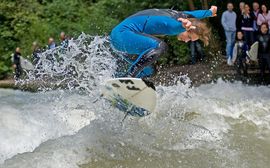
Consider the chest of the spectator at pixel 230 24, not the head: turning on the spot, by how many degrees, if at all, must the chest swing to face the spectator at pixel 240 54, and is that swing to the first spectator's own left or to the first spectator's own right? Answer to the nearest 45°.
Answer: approximately 45° to the first spectator's own left

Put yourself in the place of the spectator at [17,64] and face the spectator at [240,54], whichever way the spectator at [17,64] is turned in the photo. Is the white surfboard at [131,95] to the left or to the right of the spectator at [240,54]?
right

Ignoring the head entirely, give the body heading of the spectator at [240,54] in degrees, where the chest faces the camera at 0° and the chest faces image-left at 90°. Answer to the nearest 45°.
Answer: approximately 0°

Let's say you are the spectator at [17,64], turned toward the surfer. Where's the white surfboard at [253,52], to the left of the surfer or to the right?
left

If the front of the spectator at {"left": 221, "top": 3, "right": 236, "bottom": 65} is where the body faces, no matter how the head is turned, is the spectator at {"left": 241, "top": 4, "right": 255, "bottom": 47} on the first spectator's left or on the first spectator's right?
on the first spectator's left
